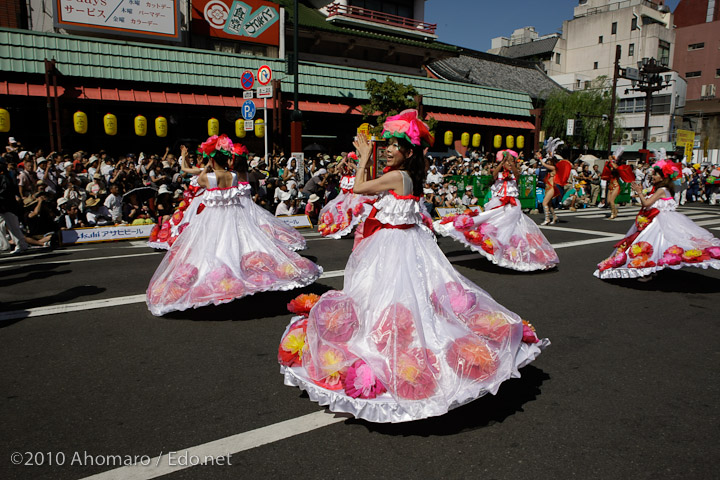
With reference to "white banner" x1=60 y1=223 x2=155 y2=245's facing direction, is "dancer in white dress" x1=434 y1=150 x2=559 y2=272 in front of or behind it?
in front

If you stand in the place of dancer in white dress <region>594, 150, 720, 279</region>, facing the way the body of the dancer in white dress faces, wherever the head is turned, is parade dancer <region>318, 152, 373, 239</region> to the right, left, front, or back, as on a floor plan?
front

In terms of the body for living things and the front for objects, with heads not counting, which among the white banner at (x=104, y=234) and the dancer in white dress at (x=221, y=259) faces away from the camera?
the dancer in white dress

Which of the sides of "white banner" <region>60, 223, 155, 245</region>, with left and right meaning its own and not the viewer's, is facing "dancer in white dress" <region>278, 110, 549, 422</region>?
front

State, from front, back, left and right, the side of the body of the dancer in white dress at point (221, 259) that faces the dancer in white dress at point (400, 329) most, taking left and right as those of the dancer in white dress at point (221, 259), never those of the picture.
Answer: back

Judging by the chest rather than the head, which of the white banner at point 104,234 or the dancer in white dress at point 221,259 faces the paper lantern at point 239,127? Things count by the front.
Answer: the dancer in white dress

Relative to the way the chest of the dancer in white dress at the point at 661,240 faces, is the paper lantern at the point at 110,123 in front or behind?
in front

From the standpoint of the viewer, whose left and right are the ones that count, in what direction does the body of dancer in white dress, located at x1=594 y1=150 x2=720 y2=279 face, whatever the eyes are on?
facing to the left of the viewer

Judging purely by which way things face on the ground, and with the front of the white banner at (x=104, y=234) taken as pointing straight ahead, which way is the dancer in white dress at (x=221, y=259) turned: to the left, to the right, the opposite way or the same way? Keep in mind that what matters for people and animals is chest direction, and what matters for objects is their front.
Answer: the opposite way

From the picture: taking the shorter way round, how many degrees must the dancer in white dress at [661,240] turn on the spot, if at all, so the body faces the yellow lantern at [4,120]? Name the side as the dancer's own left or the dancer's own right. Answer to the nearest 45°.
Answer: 0° — they already face it

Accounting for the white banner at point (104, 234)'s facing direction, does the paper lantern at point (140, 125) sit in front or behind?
behind

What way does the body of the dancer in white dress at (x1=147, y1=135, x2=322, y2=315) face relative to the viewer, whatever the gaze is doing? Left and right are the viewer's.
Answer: facing away from the viewer

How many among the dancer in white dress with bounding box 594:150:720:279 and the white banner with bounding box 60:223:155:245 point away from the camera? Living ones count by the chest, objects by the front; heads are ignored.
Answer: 0

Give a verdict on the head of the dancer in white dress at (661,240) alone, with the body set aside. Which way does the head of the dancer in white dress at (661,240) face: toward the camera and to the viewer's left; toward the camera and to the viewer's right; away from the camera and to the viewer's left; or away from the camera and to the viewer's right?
toward the camera and to the viewer's left

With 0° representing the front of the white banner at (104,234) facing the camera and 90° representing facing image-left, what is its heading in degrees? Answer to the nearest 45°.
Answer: approximately 0°

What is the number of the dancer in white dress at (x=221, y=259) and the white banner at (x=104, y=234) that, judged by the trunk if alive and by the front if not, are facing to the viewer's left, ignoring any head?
0

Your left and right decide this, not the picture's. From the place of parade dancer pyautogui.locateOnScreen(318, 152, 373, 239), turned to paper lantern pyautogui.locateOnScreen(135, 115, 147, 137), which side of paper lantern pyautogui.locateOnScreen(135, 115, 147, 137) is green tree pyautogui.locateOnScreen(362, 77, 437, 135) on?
right
